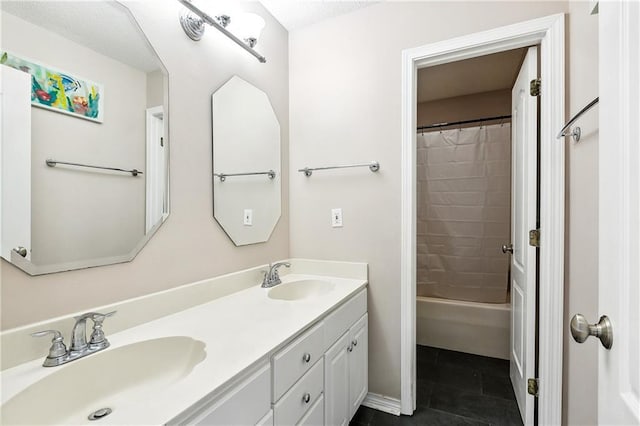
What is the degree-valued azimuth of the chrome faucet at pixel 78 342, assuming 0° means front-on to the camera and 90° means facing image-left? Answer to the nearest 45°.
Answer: approximately 315°

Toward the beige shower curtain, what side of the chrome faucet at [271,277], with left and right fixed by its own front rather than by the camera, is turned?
left

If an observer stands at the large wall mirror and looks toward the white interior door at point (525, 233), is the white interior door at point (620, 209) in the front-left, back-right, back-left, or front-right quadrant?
front-right

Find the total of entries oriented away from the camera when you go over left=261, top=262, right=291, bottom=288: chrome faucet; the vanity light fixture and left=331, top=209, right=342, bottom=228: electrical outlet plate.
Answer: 0

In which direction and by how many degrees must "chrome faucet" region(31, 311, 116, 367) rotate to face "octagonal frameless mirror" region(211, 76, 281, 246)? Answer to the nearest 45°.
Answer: approximately 90° to its left

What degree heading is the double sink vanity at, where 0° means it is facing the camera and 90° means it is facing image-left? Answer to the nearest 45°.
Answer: approximately 315°

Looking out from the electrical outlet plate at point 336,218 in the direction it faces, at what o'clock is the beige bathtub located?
The beige bathtub is roughly at 8 o'clock from the electrical outlet plate.

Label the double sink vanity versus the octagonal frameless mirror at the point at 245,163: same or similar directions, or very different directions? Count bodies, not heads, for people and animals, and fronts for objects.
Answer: same or similar directions

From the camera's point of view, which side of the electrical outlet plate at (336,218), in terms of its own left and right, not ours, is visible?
front

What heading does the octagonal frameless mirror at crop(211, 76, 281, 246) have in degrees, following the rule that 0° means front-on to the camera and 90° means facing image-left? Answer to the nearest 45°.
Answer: approximately 315°

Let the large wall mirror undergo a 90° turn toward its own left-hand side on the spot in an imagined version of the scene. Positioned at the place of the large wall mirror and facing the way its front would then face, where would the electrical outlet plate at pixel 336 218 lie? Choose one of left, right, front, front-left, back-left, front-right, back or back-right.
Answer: front-right

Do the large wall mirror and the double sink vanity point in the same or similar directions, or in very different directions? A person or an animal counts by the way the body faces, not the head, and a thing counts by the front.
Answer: same or similar directions

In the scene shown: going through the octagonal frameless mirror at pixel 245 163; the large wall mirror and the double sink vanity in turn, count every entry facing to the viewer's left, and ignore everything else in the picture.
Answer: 0

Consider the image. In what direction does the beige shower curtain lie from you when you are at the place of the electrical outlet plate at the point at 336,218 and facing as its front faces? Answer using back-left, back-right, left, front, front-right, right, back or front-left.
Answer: back-left

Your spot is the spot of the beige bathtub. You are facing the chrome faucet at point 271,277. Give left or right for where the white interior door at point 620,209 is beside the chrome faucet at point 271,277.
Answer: left

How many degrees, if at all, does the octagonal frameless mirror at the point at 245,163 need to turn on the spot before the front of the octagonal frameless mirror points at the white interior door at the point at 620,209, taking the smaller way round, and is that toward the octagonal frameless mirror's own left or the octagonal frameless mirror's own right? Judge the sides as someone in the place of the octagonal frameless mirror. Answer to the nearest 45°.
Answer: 0° — it already faces it

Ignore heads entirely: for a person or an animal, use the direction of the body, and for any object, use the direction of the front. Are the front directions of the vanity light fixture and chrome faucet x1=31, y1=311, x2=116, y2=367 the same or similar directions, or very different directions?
same or similar directions
